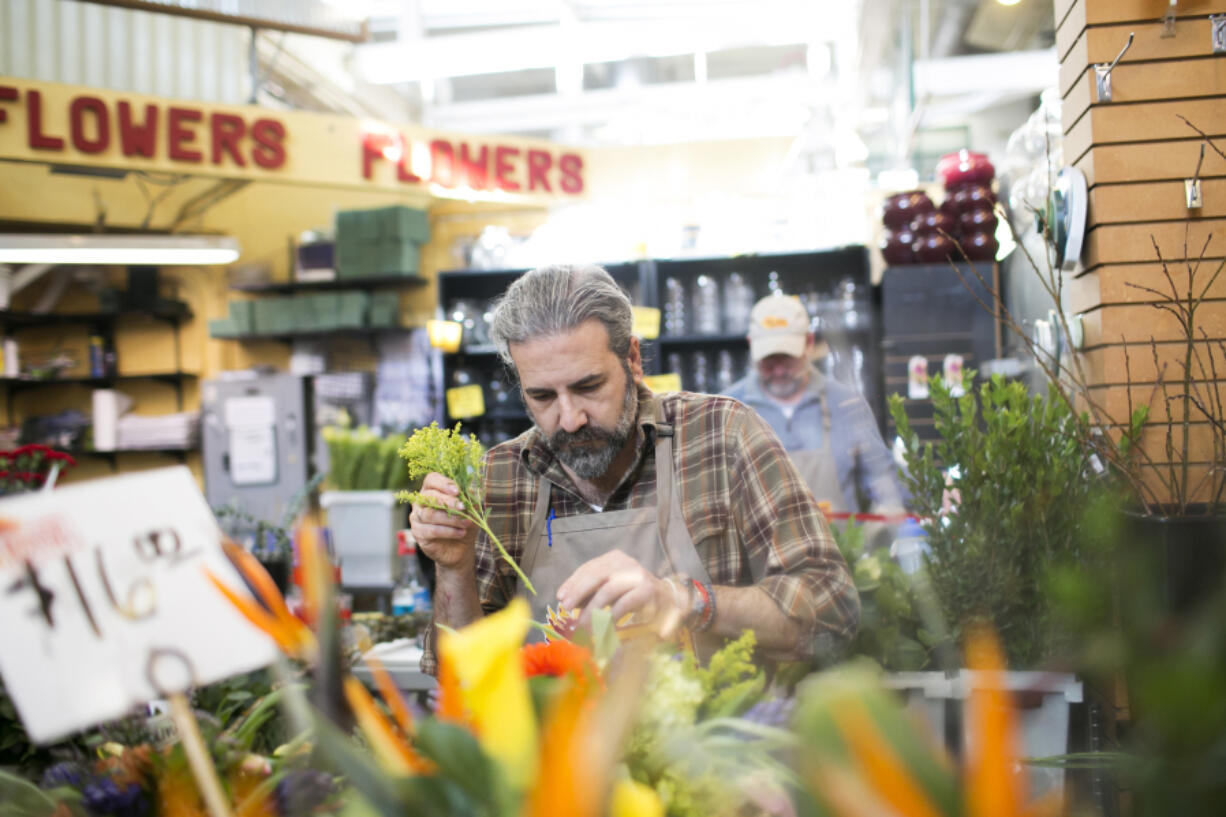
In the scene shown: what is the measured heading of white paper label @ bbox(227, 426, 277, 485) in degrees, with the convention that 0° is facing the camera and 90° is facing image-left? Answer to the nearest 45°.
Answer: approximately 0°

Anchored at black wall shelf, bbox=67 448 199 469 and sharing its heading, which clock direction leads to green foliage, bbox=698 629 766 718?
The green foliage is roughly at 12 o'clock from the black wall shelf.

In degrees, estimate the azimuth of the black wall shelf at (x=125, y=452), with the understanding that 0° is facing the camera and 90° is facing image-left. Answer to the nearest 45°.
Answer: approximately 0°

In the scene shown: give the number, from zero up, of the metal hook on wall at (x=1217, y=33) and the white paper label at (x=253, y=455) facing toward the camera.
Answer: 2

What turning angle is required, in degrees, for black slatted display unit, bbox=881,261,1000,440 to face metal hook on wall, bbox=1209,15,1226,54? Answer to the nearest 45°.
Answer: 0° — it already faces it

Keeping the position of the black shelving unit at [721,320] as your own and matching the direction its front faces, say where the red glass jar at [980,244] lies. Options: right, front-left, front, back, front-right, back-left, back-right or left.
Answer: front-left

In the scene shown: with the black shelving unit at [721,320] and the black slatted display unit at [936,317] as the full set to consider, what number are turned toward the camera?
2

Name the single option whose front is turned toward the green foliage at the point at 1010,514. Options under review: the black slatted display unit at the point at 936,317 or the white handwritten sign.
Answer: the black slatted display unit

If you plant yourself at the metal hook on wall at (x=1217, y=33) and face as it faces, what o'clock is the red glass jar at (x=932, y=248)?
The red glass jar is roughly at 5 o'clock from the metal hook on wall.
